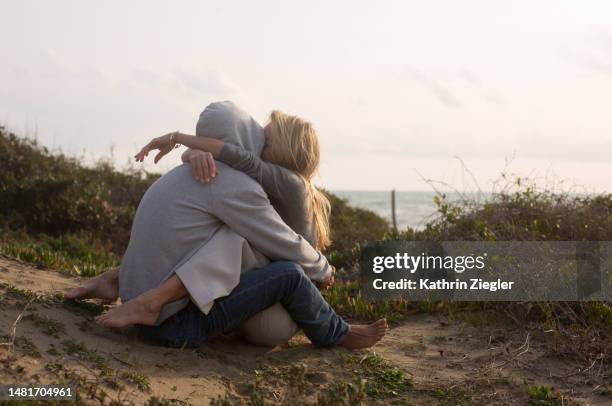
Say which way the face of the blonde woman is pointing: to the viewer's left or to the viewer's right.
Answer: to the viewer's left

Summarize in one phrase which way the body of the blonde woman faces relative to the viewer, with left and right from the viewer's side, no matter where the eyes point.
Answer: facing to the left of the viewer

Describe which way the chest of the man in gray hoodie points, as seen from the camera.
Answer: to the viewer's right

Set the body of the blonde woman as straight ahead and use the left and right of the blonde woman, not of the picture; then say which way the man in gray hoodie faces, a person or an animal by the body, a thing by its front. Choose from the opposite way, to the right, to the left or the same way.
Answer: the opposite way
